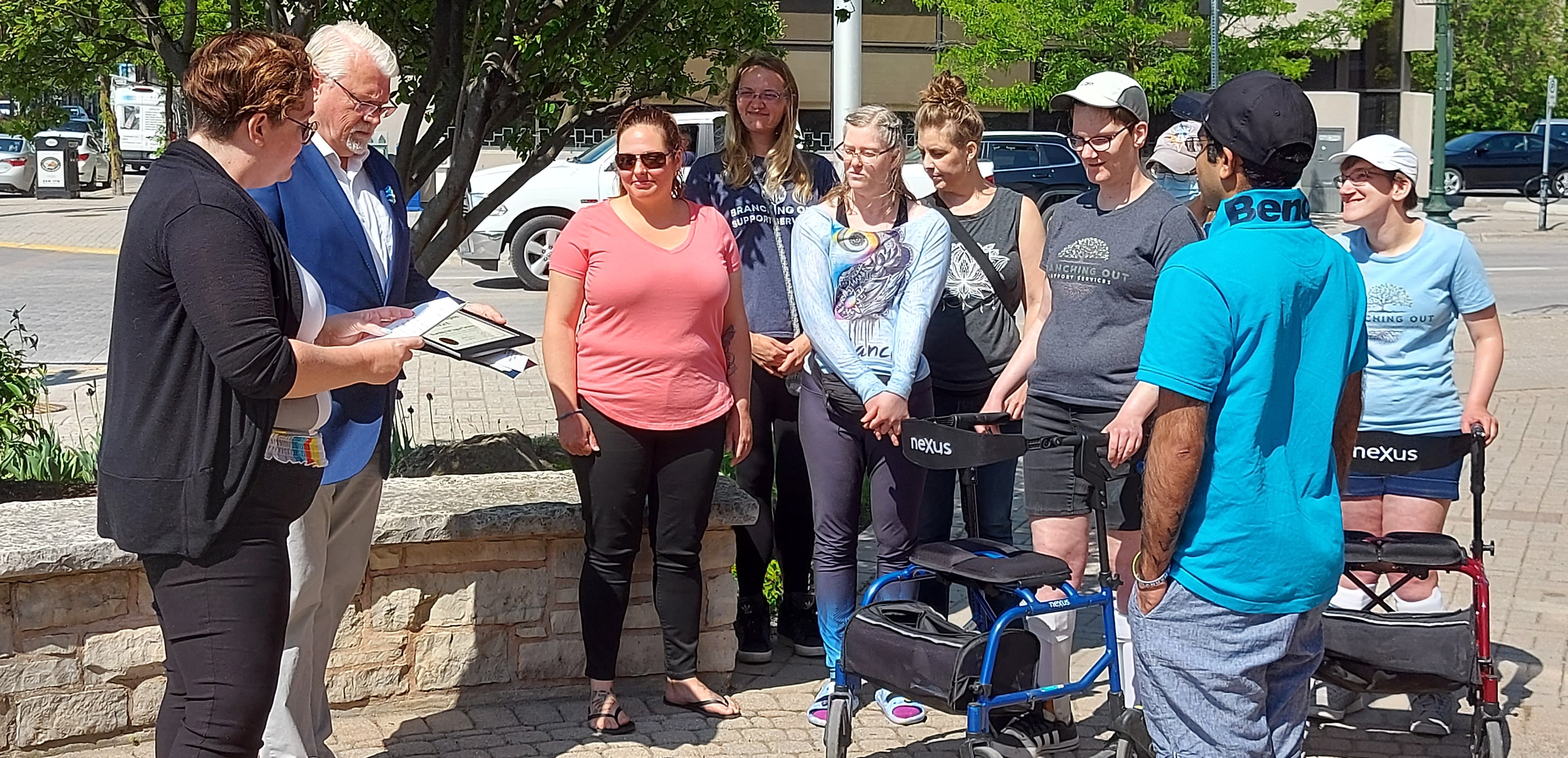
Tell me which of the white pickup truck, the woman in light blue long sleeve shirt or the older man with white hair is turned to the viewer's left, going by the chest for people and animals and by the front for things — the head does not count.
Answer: the white pickup truck

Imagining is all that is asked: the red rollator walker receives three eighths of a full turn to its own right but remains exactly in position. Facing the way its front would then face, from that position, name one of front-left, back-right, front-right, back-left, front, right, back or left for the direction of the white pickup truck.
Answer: front

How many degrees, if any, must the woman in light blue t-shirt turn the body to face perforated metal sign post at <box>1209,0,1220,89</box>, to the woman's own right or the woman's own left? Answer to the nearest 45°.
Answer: approximately 135° to the woman's own right

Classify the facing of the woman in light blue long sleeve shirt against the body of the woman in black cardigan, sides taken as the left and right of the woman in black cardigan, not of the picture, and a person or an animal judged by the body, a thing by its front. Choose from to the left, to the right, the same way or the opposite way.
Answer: to the right

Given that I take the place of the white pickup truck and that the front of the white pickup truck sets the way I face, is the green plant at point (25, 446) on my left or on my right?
on my left

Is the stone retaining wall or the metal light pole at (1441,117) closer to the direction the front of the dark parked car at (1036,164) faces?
the stone retaining wall

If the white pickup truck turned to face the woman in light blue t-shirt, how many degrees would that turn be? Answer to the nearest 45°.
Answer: approximately 90° to its left

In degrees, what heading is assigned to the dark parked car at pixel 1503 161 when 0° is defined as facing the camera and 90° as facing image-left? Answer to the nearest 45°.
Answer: approximately 90°

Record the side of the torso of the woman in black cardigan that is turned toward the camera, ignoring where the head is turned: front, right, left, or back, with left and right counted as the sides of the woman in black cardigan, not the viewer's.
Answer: right

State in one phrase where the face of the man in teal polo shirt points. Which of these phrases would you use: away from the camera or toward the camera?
away from the camera

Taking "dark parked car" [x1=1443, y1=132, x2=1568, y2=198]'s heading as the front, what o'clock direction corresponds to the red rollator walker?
The red rollator walker is roughly at 9 o'clock from the dark parked car.

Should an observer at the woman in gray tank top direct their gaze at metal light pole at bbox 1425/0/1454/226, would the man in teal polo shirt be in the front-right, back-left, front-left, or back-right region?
back-right

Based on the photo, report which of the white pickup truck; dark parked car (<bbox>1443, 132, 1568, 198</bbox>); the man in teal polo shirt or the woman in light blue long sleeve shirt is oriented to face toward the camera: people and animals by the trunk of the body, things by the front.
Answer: the woman in light blue long sleeve shirt

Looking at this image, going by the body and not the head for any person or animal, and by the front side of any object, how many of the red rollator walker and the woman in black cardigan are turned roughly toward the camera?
1
